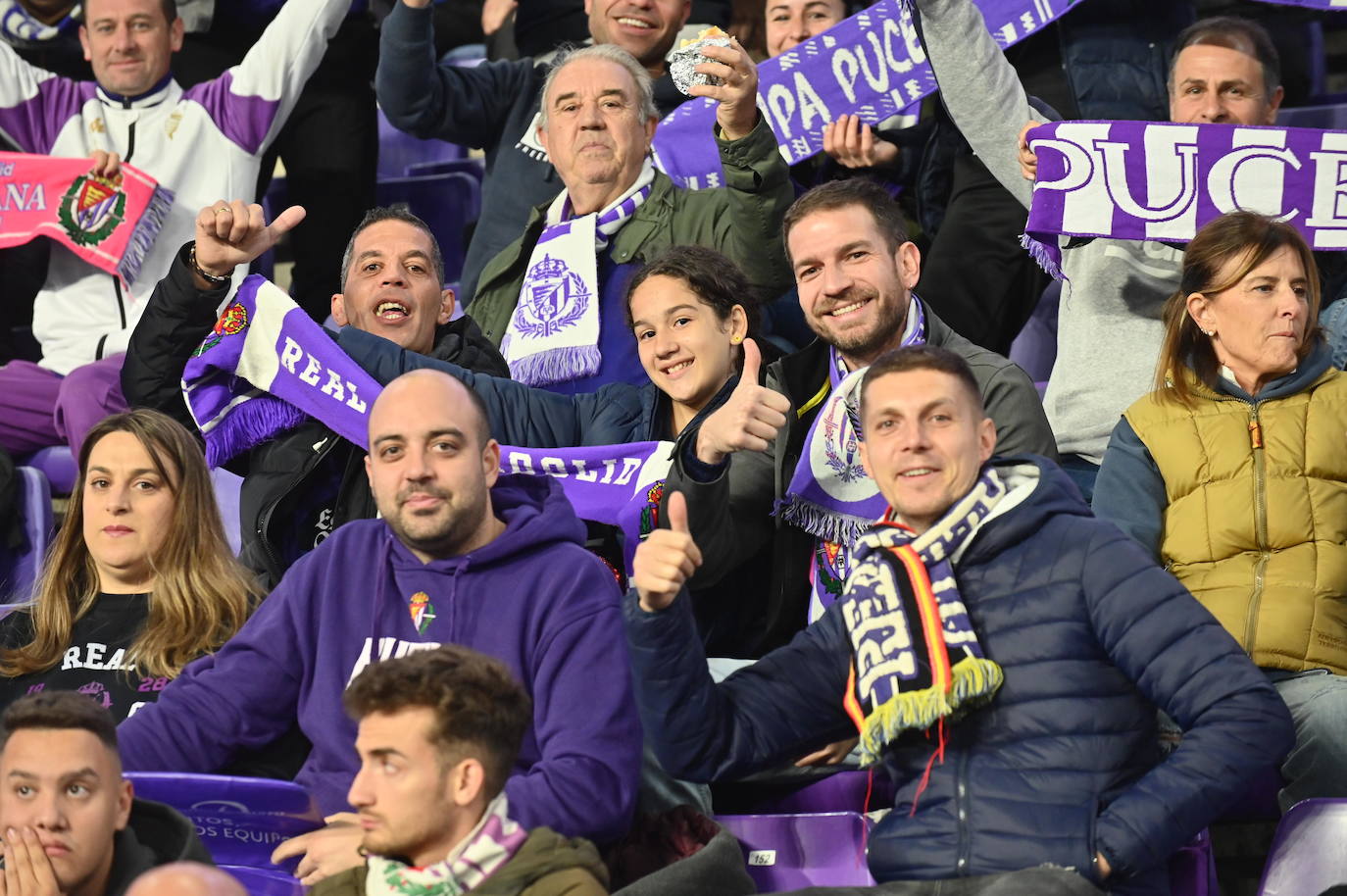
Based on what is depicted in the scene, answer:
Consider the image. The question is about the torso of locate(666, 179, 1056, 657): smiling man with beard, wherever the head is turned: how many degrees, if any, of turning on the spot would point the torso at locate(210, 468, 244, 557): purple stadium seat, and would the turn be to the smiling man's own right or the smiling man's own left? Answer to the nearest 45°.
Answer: approximately 90° to the smiling man's own right

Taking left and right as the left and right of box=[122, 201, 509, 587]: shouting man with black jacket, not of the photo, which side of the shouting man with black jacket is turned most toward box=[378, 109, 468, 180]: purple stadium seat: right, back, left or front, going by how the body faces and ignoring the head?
back

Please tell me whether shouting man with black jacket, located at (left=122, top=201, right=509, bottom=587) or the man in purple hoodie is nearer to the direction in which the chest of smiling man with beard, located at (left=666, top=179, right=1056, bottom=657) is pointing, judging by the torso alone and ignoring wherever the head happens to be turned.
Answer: the man in purple hoodie

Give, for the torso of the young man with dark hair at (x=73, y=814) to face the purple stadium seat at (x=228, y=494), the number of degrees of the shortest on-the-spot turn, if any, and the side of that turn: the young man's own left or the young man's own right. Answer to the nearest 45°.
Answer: approximately 135° to the young man's own right

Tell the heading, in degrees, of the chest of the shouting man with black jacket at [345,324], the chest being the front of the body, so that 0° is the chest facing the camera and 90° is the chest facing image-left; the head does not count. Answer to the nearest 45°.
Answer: approximately 0°

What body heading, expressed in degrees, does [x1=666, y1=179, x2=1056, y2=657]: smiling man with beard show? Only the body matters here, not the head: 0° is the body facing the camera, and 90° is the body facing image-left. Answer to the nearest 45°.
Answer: approximately 45°

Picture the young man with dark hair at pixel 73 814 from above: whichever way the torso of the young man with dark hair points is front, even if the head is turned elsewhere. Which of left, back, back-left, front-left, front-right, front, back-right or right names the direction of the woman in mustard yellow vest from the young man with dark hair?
back-left

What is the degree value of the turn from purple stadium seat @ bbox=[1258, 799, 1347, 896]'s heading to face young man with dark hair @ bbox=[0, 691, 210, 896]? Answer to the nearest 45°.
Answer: approximately 45° to its right

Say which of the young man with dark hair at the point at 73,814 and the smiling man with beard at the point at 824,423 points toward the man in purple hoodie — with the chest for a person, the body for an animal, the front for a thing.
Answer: the smiling man with beard

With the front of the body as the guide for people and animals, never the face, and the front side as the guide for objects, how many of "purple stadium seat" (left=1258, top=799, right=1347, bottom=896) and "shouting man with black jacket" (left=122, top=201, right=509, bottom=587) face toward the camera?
2

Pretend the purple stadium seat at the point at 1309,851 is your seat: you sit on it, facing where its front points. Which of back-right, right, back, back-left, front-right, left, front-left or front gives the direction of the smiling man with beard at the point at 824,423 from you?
back-right

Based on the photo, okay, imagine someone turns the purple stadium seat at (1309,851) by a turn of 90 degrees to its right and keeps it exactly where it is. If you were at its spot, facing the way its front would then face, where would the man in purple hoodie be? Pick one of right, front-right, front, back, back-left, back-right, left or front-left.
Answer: front

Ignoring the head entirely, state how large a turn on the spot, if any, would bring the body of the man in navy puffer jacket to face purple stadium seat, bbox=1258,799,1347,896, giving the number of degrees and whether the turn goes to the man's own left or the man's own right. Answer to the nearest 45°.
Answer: approximately 135° to the man's own left
